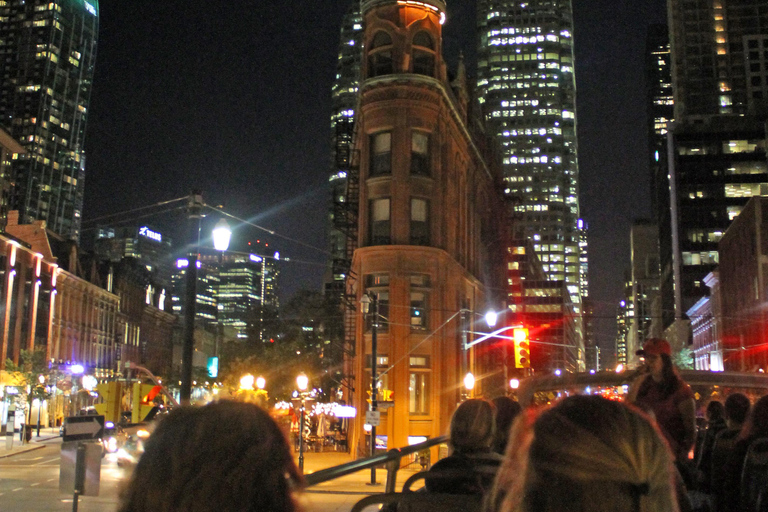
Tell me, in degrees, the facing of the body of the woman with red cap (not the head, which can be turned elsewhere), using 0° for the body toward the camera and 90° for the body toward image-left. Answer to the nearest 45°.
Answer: approximately 45°

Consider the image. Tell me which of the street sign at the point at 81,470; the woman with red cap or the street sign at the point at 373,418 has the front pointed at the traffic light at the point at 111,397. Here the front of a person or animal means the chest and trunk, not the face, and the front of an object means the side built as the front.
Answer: the street sign at the point at 81,470

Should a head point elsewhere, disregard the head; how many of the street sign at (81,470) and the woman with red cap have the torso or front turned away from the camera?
1

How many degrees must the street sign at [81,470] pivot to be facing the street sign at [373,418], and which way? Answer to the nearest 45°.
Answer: approximately 45° to its right

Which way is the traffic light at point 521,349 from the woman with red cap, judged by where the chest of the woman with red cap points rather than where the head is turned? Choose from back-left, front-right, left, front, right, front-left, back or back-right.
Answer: back-right

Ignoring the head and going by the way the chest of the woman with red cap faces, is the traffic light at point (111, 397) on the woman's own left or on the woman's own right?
on the woman's own right

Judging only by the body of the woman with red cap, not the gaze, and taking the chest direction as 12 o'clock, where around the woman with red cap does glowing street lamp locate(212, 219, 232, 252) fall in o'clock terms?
The glowing street lamp is roughly at 3 o'clock from the woman with red cap.

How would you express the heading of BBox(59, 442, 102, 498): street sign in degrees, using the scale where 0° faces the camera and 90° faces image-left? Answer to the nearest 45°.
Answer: approximately 180°

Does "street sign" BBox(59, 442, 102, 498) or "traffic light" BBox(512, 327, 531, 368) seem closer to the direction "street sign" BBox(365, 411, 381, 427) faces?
the street sign
